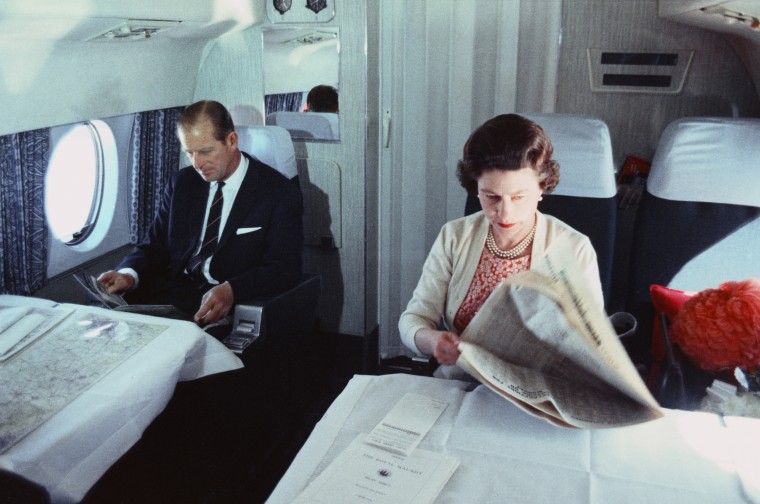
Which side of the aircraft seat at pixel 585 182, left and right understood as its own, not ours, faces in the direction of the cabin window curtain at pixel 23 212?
right

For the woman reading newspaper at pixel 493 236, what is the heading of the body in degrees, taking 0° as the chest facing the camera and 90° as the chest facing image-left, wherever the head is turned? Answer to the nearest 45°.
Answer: approximately 0°

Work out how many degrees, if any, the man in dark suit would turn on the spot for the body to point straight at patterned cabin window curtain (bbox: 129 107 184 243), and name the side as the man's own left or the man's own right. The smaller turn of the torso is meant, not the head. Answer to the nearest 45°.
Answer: approximately 90° to the man's own right

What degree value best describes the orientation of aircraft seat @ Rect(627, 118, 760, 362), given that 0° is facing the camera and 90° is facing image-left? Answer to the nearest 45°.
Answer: approximately 0°

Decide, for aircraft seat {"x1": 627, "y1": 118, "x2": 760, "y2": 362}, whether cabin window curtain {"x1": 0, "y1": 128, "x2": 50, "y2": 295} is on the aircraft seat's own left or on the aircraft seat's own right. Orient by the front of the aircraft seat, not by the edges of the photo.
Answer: on the aircraft seat's own right

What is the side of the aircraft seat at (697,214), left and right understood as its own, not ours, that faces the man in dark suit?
right
